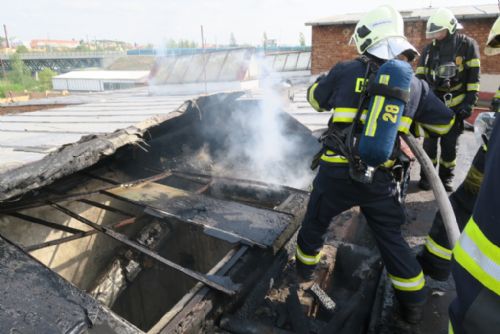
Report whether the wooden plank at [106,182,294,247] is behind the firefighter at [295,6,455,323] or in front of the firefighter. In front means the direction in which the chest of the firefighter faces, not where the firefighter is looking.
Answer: in front

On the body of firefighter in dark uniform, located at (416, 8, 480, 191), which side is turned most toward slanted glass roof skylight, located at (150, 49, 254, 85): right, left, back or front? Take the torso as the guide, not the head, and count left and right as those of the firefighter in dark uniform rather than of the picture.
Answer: right

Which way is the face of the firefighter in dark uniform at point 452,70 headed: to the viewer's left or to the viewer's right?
to the viewer's left

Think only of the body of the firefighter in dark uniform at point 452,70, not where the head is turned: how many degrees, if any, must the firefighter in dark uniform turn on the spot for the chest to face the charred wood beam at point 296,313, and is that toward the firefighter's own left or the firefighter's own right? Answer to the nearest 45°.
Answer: approximately 45° to the firefighter's own left

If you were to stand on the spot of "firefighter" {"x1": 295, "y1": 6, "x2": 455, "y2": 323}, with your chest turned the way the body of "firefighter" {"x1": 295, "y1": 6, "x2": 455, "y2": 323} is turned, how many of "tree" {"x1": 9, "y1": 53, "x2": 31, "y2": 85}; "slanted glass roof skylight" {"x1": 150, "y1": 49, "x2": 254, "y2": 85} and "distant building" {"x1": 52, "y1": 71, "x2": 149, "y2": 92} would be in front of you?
3

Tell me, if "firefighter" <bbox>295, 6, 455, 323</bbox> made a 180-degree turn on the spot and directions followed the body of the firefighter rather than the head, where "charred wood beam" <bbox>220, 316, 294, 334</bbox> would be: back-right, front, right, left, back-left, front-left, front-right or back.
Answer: right

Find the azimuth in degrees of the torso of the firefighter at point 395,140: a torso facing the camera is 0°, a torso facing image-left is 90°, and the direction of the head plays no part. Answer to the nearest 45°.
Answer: approximately 135°

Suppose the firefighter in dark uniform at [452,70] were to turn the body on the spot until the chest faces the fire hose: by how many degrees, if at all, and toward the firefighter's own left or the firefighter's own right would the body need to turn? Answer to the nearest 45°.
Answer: approximately 45° to the firefighter's own left
